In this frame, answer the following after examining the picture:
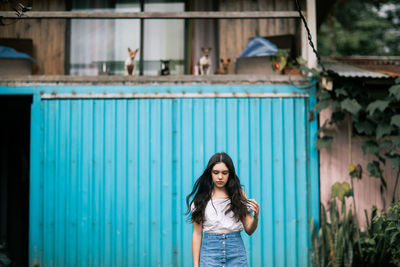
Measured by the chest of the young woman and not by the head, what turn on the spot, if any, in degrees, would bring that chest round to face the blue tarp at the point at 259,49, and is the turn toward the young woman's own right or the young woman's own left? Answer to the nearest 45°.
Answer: approximately 180°

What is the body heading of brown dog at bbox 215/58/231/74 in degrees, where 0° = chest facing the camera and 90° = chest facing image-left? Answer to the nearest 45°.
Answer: approximately 315°

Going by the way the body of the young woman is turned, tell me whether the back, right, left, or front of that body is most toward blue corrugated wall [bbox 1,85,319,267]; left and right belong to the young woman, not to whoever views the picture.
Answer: back

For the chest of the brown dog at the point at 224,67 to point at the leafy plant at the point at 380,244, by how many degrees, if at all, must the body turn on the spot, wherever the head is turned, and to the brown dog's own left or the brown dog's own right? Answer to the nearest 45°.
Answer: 0° — it already faces it

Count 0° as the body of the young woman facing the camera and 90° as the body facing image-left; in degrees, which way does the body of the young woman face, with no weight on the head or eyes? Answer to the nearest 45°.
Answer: approximately 0°

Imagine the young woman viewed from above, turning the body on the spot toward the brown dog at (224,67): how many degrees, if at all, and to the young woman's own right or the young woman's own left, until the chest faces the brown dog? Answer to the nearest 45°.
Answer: approximately 180°
